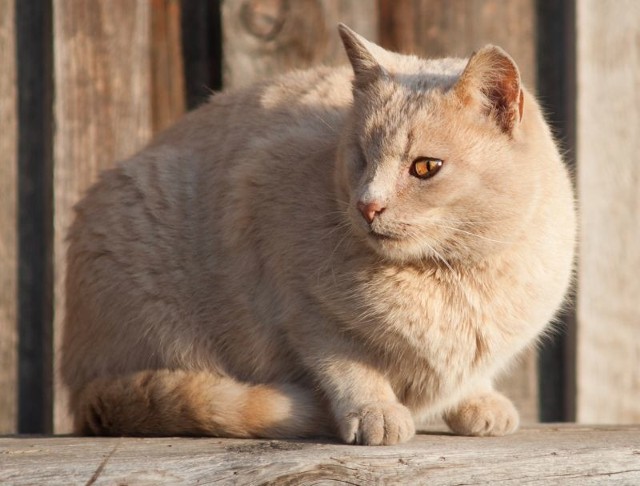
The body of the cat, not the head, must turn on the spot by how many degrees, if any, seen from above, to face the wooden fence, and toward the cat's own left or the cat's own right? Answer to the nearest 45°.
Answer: approximately 135° to the cat's own left

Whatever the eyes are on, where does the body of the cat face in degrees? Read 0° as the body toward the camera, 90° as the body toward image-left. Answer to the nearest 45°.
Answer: approximately 315°
